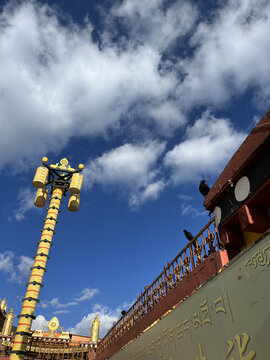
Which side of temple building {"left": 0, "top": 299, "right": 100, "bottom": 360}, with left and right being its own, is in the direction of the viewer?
front

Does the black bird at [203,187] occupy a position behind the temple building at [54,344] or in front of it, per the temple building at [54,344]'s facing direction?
in front
